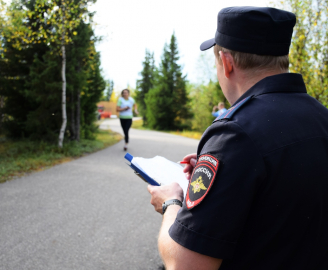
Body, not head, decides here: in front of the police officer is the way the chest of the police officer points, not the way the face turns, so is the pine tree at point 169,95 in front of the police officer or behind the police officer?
in front

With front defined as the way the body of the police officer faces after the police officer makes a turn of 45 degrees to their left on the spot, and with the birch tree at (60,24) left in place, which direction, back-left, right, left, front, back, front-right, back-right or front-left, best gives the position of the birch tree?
front-right

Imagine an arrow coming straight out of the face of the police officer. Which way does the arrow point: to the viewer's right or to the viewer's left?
to the viewer's left

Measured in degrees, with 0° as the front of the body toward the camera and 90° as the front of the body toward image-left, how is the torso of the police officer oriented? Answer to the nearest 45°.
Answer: approximately 135°

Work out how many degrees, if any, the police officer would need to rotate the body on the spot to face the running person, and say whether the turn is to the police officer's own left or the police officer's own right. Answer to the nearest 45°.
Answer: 0° — they already face them
